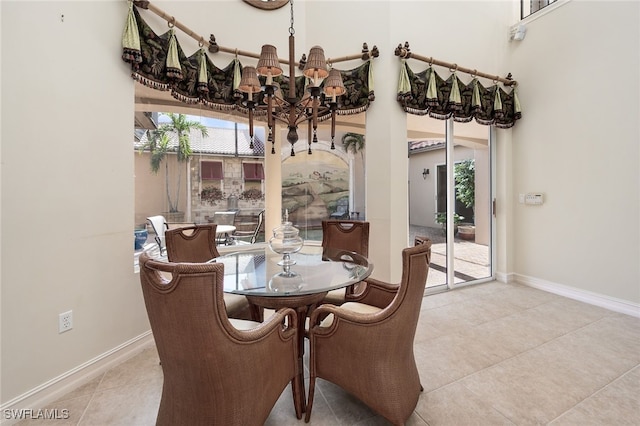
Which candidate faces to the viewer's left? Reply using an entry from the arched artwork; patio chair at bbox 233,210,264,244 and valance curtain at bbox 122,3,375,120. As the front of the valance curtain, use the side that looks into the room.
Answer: the patio chair

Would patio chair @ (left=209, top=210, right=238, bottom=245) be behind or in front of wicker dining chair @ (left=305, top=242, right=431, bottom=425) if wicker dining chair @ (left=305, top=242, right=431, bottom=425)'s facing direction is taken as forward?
in front

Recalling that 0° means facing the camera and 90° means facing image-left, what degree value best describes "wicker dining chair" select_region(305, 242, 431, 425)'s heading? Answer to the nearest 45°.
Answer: approximately 135°

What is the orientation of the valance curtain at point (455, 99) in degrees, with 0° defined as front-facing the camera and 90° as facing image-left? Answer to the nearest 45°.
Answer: approximately 315°

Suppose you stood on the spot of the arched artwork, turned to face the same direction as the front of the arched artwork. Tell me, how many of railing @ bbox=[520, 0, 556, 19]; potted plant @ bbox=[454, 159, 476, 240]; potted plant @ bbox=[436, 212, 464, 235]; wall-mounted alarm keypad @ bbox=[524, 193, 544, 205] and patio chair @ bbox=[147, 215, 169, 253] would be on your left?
4

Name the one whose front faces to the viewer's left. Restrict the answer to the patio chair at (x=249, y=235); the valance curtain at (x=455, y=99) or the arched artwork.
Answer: the patio chair

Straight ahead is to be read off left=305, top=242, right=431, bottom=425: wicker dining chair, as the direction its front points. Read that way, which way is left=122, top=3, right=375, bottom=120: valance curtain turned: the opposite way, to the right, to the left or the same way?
the opposite way

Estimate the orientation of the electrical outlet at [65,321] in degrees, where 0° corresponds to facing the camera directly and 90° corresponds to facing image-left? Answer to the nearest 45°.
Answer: approximately 315°

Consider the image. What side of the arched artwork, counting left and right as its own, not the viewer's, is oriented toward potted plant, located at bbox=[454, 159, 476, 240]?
left

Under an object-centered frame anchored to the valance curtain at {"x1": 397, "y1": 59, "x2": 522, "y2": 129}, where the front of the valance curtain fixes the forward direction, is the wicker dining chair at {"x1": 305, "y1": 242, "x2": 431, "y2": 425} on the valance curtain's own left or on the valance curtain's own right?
on the valance curtain's own right

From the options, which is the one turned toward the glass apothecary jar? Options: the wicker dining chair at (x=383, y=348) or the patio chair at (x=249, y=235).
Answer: the wicker dining chair

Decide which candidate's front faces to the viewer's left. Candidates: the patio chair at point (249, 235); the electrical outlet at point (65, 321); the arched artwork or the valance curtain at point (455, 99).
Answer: the patio chair

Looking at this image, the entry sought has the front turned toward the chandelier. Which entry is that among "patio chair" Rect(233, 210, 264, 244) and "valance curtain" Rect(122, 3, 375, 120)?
the valance curtain

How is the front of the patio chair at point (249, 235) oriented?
to the viewer's left

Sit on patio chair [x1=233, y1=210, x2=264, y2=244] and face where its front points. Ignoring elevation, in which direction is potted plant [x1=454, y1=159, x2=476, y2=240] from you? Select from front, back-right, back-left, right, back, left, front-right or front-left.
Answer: back

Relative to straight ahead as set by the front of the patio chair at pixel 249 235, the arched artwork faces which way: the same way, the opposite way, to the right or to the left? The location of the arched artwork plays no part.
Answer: to the left
